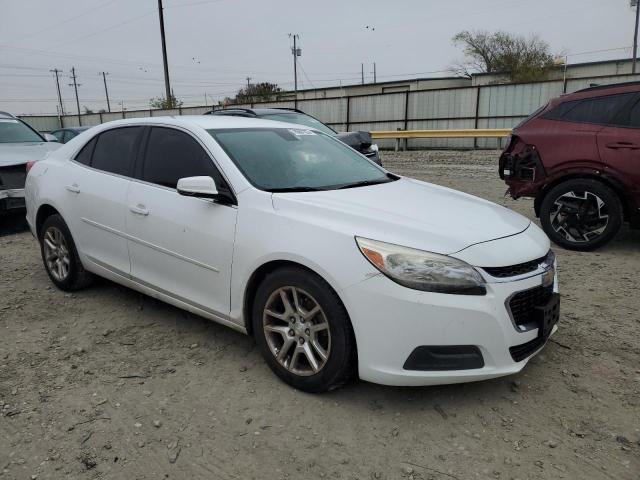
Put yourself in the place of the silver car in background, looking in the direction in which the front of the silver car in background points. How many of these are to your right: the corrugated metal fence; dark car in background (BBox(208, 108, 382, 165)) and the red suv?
0

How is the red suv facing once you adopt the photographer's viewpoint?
facing to the right of the viewer

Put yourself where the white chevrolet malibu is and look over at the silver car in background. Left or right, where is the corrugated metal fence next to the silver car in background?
right

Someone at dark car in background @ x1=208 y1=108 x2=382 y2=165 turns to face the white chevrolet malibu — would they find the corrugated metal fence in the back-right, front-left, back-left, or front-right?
back-left

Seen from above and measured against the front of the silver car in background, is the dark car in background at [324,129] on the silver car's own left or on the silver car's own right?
on the silver car's own left

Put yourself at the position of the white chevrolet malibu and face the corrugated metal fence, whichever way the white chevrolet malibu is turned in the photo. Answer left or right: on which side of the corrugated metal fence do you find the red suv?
right

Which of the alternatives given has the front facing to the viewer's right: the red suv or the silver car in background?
the red suv

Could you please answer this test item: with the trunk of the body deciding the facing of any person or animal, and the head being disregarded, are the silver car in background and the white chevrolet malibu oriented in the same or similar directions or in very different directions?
same or similar directions

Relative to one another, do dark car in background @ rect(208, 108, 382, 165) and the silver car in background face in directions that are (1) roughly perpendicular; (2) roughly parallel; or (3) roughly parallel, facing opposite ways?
roughly parallel

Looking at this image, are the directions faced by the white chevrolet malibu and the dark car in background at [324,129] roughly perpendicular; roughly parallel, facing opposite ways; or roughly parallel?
roughly parallel

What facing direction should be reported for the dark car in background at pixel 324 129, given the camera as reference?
facing the viewer and to the right of the viewer

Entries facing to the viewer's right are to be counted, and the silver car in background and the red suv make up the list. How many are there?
1

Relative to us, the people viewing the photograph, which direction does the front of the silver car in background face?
facing the viewer

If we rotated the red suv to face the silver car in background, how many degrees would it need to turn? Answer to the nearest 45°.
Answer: approximately 180°

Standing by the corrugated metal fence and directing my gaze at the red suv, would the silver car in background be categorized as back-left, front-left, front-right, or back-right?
front-right

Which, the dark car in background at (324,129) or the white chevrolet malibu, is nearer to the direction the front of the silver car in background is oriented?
the white chevrolet malibu

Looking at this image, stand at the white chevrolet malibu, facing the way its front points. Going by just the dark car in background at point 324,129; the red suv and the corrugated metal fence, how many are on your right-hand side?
0
